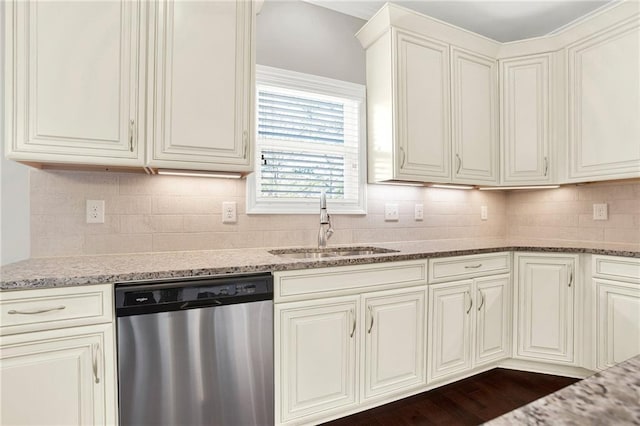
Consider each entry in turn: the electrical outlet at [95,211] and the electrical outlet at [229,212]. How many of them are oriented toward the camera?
2

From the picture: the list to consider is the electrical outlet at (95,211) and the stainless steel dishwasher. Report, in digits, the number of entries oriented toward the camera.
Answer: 2

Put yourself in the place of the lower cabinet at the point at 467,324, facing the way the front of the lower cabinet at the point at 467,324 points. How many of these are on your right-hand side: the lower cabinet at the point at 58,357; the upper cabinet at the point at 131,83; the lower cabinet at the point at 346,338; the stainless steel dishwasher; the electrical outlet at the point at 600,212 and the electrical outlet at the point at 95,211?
5

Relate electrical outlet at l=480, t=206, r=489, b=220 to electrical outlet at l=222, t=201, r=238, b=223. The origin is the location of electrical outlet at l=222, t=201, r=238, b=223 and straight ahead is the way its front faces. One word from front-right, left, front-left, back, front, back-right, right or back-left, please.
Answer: left

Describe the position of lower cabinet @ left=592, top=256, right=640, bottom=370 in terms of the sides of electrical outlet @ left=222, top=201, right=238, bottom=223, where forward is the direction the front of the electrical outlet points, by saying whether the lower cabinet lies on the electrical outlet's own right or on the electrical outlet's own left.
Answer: on the electrical outlet's own left

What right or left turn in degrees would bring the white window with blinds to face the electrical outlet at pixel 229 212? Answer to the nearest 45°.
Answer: approximately 90° to its right

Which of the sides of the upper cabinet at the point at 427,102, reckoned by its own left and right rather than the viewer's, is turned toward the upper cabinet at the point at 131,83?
right

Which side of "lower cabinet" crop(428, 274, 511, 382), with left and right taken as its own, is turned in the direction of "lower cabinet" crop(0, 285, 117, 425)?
right
